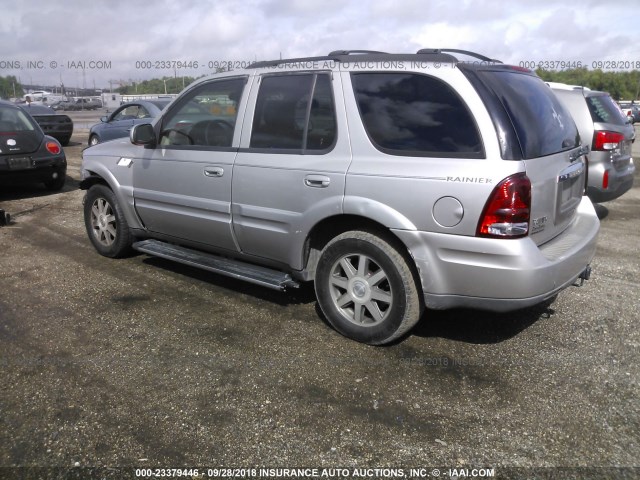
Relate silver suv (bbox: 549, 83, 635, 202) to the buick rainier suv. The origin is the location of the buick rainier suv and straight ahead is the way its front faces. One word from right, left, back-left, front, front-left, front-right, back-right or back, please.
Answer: right

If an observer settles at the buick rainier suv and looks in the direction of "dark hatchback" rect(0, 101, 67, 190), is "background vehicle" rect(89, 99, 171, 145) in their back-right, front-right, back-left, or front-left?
front-right

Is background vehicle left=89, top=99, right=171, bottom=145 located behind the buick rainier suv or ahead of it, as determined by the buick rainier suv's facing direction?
ahead

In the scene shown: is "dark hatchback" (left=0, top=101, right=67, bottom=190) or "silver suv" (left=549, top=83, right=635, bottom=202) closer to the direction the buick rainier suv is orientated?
the dark hatchback

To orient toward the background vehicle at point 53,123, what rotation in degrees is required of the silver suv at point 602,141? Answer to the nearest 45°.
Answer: approximately 45° to its left

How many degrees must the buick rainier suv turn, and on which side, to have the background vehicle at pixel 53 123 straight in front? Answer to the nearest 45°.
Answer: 0° — it already faces it

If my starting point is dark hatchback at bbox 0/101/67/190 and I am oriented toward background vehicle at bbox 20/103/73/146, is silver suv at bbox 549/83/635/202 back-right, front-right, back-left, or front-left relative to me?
back-right

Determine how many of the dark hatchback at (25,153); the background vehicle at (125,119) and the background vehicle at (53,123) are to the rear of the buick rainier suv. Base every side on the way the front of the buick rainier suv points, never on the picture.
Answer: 0

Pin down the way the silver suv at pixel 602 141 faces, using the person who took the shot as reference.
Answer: facing away from the viewer and to the left of the viewer

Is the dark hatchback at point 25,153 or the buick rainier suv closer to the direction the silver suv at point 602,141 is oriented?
the dark hatchback

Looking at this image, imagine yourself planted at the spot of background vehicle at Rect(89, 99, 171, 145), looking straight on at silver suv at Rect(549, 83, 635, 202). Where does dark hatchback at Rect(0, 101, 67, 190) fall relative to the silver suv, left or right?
right

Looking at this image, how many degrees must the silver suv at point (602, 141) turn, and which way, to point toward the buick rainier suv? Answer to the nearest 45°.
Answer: approximately 135° to its left

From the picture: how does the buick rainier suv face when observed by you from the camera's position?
facing away from the viewer and to the left of the viewer

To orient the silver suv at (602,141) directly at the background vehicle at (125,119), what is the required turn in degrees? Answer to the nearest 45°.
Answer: approximately 45° to its left

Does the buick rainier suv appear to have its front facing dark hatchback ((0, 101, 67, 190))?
yes

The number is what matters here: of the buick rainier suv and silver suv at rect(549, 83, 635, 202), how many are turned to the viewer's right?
0

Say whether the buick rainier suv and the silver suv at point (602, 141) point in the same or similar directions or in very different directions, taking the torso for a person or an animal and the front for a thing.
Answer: same or similar directions

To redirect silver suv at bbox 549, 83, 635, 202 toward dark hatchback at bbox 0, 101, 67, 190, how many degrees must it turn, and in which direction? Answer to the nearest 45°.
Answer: approximately 45° to its left
